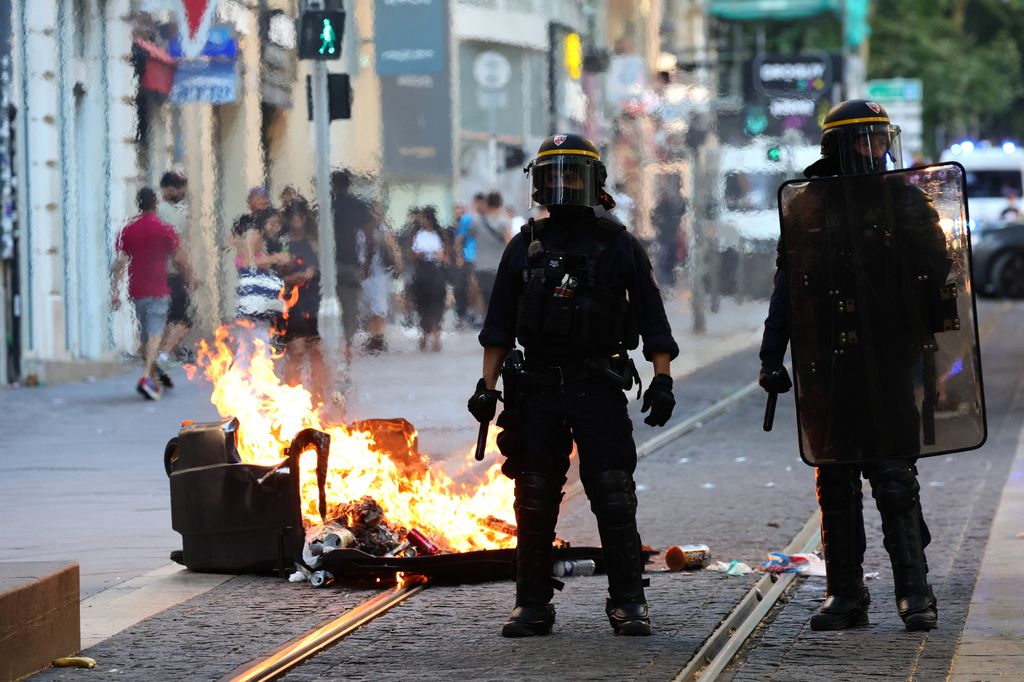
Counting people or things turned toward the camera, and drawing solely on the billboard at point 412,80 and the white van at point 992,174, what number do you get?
2

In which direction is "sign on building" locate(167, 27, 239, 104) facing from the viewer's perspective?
toward the camera

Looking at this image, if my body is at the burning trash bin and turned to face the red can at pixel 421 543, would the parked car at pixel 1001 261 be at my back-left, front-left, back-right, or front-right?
front-left

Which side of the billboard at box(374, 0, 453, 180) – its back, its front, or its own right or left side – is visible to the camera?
front

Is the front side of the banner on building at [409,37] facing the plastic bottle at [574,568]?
yes

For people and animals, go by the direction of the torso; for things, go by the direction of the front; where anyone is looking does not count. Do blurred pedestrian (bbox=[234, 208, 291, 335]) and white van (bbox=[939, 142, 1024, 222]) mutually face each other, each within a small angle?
no

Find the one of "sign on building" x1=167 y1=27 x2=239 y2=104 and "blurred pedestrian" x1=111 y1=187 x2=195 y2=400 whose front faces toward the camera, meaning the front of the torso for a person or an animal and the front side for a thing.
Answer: the sign on building

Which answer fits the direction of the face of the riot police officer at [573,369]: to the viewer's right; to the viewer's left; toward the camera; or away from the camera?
toward the camera

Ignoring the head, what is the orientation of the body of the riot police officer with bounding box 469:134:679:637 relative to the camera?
toward the camera

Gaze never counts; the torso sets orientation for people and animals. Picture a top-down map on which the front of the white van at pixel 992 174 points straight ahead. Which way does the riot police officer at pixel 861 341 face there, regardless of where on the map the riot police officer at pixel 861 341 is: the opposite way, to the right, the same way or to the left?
the same way

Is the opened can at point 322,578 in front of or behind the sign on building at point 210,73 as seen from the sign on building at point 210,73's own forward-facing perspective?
in front
